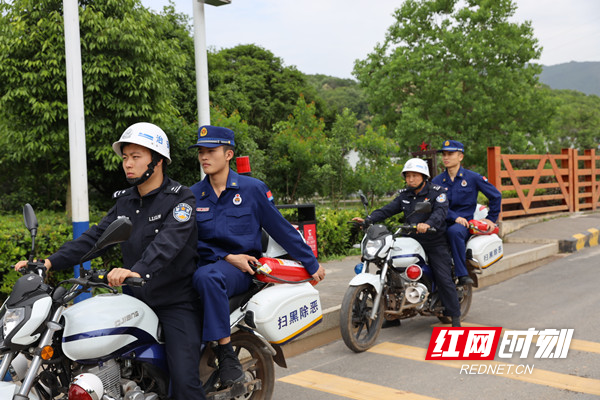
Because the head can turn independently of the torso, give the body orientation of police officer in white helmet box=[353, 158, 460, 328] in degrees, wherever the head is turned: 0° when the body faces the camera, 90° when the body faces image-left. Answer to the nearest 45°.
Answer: approximately 45°

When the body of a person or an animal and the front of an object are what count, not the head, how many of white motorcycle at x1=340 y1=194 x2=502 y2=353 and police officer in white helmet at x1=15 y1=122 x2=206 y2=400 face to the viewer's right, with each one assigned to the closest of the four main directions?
0

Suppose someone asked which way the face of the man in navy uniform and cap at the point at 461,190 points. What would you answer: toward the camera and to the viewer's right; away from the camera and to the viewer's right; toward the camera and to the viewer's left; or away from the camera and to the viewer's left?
toward the camera and to the viewer's left

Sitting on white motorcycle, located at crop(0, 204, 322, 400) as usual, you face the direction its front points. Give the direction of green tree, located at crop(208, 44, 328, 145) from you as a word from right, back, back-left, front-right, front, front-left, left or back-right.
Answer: back-right

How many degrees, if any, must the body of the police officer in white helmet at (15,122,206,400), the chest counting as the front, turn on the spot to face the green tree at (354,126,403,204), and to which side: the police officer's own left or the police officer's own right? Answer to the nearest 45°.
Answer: approximately 180°

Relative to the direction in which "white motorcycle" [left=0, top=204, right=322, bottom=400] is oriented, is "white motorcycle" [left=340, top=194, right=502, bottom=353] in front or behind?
behind

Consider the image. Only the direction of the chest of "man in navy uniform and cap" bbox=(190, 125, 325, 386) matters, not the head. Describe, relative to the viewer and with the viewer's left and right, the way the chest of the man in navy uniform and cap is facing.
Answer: facing the viewer and to the left of the viewer

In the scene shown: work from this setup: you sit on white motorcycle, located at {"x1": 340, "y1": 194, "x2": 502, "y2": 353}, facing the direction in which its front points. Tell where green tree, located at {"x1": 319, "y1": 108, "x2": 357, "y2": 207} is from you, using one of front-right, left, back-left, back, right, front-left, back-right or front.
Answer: back-right

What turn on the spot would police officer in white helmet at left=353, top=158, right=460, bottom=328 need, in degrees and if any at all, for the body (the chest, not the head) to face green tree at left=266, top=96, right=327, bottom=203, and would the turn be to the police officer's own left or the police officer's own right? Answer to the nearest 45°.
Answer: approximately 135° to the police officer's own right

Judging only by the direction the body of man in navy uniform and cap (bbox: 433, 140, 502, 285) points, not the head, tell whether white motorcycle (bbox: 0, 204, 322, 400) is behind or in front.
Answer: in front

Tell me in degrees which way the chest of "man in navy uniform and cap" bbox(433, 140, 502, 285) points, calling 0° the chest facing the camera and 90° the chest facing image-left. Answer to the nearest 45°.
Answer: approximately 45°

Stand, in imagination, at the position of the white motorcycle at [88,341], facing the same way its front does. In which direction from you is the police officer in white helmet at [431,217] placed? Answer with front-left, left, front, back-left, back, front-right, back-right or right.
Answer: back
